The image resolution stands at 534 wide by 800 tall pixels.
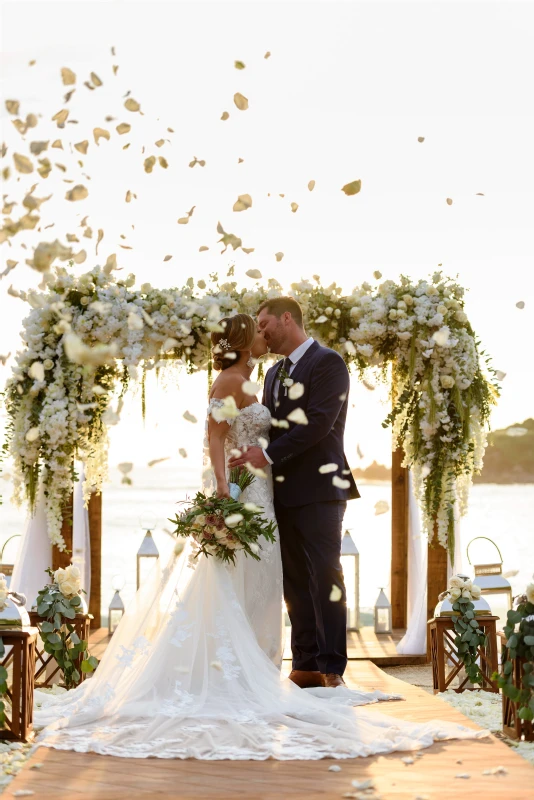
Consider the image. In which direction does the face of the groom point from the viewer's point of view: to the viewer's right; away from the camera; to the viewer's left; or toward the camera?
to the viewer's left

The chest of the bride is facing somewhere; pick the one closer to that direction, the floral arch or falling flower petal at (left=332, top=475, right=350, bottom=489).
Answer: the falling flower petal

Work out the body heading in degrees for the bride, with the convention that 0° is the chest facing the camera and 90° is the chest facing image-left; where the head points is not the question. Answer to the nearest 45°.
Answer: approximately 270°

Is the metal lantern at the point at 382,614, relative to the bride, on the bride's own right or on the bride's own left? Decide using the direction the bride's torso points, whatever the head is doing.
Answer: on the bride's own left

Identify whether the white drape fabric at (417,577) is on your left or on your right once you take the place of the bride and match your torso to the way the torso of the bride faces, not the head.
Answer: on your left

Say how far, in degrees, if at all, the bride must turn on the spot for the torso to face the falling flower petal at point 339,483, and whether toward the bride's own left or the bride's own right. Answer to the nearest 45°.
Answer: approximately 45° to the bride's own left

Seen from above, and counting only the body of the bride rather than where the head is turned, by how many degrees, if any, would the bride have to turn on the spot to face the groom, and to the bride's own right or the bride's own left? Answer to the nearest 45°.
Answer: approximately 45° to the bride's own left
